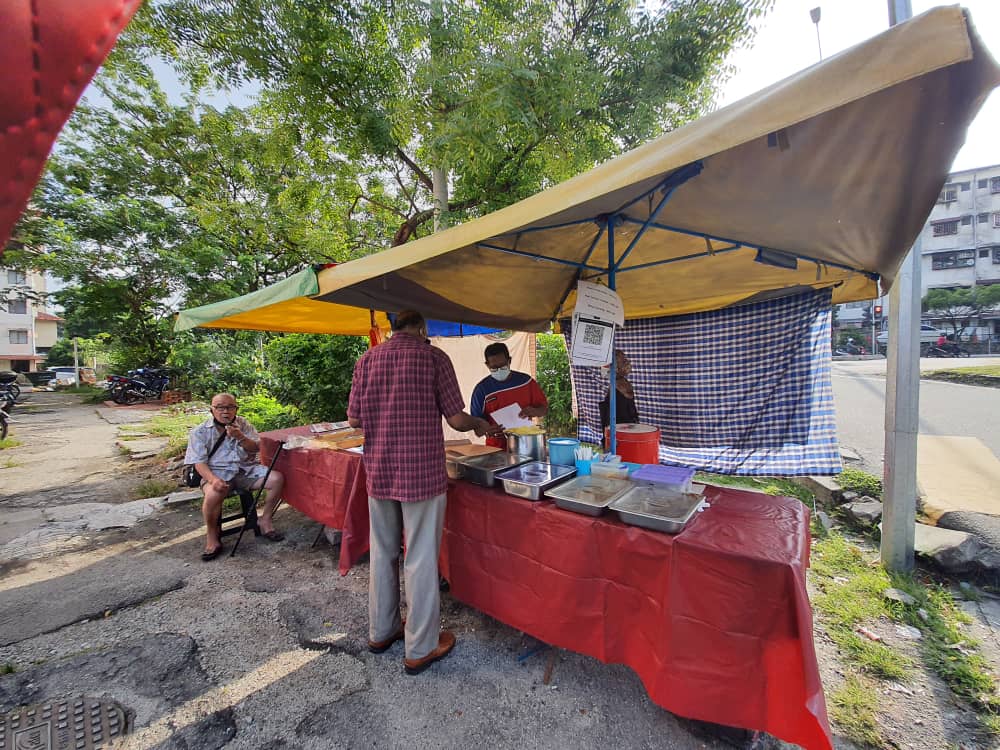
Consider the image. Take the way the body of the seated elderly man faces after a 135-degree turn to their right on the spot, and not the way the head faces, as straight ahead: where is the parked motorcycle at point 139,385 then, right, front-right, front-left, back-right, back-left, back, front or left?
front-right

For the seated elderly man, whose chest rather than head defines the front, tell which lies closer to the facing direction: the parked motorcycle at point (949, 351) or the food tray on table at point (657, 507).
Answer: the food tray on table

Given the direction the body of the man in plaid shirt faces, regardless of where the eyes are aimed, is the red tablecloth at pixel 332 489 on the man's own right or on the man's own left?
on the man's own left

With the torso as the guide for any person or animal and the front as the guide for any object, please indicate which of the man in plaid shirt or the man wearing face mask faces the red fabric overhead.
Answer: the man wearing face mask

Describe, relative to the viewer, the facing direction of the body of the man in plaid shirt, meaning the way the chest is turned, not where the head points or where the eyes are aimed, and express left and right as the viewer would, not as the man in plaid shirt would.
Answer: facing away from the viewer and to the right of the viewer

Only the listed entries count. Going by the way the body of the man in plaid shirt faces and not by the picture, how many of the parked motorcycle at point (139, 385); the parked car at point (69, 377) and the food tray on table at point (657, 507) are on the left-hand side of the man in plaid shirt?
2

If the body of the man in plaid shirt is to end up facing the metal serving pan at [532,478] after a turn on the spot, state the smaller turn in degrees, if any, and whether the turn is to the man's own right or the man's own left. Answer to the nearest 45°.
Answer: approximately 45° to the man's own right

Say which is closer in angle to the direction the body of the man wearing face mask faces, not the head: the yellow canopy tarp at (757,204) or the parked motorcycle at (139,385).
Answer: the yellow canopy tarp

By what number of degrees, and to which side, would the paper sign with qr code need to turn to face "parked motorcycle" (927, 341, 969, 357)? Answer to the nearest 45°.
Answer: approximately 135° to its left

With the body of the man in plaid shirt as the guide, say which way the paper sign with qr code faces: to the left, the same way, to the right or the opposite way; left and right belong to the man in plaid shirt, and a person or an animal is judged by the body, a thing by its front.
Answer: the opposite way

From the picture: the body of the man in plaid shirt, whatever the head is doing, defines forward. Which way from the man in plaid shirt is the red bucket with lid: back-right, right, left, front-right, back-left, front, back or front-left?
front-right

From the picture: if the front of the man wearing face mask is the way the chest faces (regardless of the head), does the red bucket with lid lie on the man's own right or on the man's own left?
on the man's own left

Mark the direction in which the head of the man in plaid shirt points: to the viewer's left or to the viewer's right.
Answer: to the viewer's right
